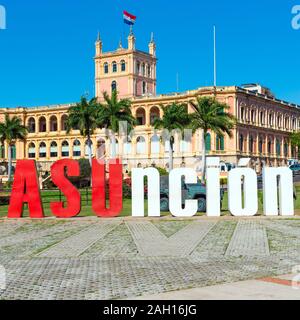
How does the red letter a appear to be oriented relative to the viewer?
toward the camera

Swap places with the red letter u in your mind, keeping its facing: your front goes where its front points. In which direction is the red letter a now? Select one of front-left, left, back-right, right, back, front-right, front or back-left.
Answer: right

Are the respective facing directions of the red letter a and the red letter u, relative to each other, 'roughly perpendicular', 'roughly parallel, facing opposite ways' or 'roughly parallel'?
roughly parallel

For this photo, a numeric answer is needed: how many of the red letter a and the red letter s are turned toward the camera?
2

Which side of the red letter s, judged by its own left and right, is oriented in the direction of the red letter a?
right

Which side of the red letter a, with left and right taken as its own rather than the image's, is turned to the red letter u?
left

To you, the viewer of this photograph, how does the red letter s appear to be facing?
facing the viewer

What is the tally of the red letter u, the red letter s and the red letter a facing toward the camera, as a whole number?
3

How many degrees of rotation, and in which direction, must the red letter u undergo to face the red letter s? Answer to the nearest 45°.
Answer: approximately 90° to its right

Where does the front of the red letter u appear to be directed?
toward the camera

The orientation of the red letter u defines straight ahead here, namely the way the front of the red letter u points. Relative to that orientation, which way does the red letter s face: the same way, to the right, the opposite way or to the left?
the same way
